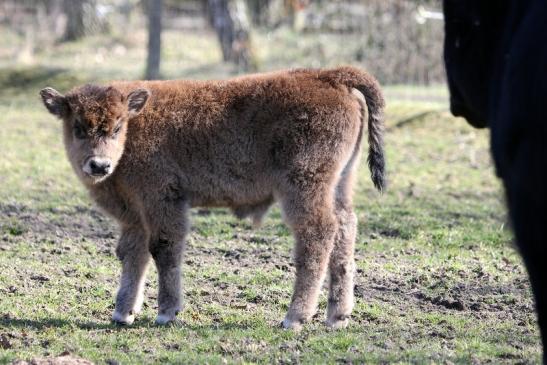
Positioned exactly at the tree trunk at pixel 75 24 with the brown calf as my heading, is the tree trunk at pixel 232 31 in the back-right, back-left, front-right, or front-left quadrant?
front-left

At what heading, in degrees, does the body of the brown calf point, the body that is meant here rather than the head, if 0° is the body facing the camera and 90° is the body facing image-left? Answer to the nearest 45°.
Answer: approximately 90°

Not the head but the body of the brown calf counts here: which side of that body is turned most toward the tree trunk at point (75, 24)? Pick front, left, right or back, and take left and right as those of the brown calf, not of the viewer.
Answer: right

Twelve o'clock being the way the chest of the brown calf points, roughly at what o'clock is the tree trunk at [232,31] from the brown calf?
The tree trunk is roughly at 3 o'clock from the brown calf.
